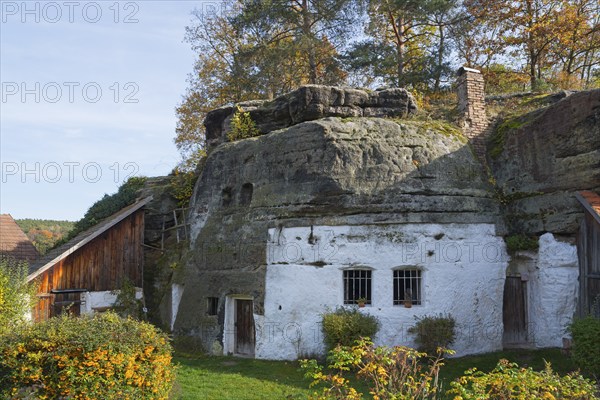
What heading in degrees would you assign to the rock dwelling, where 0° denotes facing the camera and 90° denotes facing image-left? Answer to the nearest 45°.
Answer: approximately 0°

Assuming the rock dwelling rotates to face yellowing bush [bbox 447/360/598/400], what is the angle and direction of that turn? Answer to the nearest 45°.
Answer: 0° — it already faces it

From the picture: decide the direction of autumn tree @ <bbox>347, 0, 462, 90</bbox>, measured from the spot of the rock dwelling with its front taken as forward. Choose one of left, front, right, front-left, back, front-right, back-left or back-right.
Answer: back

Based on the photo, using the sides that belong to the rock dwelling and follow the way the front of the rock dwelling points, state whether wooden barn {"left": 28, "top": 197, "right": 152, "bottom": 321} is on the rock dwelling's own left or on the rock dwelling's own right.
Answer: on the rock dwelling's own right
